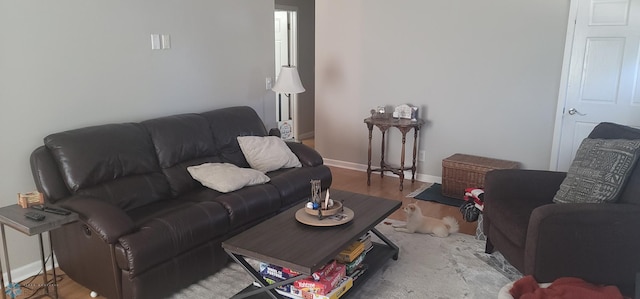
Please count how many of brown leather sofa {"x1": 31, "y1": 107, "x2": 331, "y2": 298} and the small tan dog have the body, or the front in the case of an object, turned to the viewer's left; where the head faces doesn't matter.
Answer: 1

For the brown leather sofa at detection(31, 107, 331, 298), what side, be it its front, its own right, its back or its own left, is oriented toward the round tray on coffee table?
front

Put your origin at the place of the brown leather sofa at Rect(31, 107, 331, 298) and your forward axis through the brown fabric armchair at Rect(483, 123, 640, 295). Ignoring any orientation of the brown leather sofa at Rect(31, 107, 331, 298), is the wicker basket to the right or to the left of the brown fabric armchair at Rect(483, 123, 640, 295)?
left

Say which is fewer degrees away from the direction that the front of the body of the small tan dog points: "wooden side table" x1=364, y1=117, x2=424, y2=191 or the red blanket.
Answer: the wooden side table

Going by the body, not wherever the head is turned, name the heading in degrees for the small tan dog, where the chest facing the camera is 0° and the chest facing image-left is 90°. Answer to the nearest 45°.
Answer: approximately 90°

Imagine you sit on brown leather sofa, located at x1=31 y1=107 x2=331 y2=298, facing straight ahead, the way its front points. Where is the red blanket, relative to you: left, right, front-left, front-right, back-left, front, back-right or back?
front

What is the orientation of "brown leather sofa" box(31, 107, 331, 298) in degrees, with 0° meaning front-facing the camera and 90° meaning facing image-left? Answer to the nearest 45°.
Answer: approximately 315°

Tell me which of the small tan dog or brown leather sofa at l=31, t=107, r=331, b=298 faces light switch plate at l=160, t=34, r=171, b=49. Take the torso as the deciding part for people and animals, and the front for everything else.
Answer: the small tan dog

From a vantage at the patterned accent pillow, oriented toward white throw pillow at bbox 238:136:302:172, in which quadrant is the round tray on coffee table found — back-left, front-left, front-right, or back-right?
front-left

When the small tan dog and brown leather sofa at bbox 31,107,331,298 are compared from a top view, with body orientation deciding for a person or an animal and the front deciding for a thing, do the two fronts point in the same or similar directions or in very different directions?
very different directions

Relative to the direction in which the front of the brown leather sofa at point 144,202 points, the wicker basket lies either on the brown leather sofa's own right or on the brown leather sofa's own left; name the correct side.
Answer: on the brown leather sofa's own left

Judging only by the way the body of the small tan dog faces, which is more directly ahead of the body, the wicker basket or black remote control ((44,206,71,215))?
the black remote control

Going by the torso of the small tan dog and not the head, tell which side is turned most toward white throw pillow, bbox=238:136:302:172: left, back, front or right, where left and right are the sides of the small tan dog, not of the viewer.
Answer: front

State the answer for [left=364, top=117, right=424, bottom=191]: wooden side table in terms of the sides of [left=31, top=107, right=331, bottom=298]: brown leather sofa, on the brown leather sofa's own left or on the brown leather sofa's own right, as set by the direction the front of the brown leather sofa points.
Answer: on the brown leather sofa's own left

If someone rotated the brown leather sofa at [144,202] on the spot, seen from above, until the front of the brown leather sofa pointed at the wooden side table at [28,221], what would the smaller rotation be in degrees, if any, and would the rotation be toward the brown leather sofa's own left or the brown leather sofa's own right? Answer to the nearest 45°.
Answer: approximately 90° to the brown leather sofa's own right

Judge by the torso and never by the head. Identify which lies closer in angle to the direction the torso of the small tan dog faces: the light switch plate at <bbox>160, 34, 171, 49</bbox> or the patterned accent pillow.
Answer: the light switch plate
